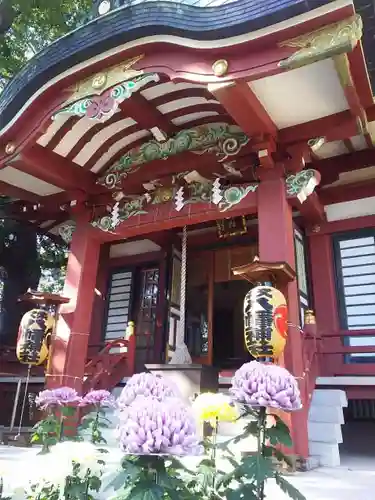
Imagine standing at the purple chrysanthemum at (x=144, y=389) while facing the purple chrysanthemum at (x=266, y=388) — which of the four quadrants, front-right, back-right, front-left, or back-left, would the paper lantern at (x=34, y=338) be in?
back-left

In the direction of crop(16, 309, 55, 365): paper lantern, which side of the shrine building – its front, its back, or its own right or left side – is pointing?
right

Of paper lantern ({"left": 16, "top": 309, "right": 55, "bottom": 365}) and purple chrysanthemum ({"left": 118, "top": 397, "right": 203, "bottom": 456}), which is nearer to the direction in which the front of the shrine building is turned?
the purple chrysanthemum

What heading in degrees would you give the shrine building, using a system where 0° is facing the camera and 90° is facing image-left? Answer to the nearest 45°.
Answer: approximately 45°

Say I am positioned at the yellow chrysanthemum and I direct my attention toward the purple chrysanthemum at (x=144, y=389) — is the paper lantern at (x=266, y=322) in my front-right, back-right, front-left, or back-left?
back-right

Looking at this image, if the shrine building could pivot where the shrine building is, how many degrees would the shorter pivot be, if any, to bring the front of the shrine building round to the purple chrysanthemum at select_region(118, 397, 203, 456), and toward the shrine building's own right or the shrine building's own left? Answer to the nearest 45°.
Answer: approximately 45° to the shrine building's own left
